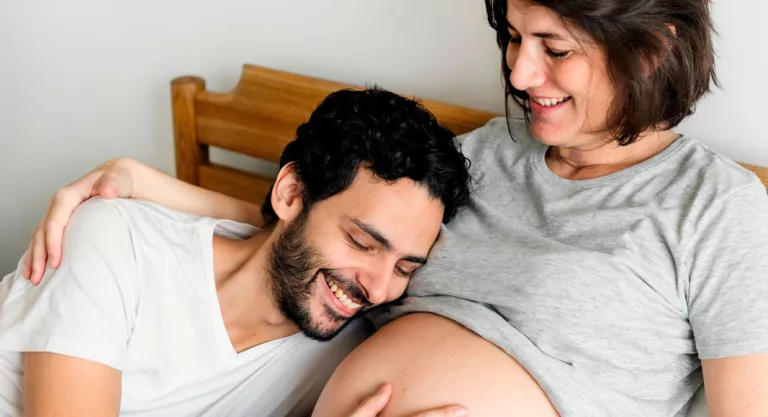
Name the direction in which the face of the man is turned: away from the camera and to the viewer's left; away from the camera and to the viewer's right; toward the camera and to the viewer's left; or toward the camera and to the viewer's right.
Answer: toward the camera and to the viewer's right

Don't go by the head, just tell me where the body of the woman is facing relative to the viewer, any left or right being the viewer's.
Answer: facing the viewer and to the left of the viewer

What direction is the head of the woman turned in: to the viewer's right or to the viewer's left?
to the viewer's left

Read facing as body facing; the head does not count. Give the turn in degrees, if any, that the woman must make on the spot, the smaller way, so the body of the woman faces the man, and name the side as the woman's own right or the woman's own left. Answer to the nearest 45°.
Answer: approximately 45° to the woman's own right
